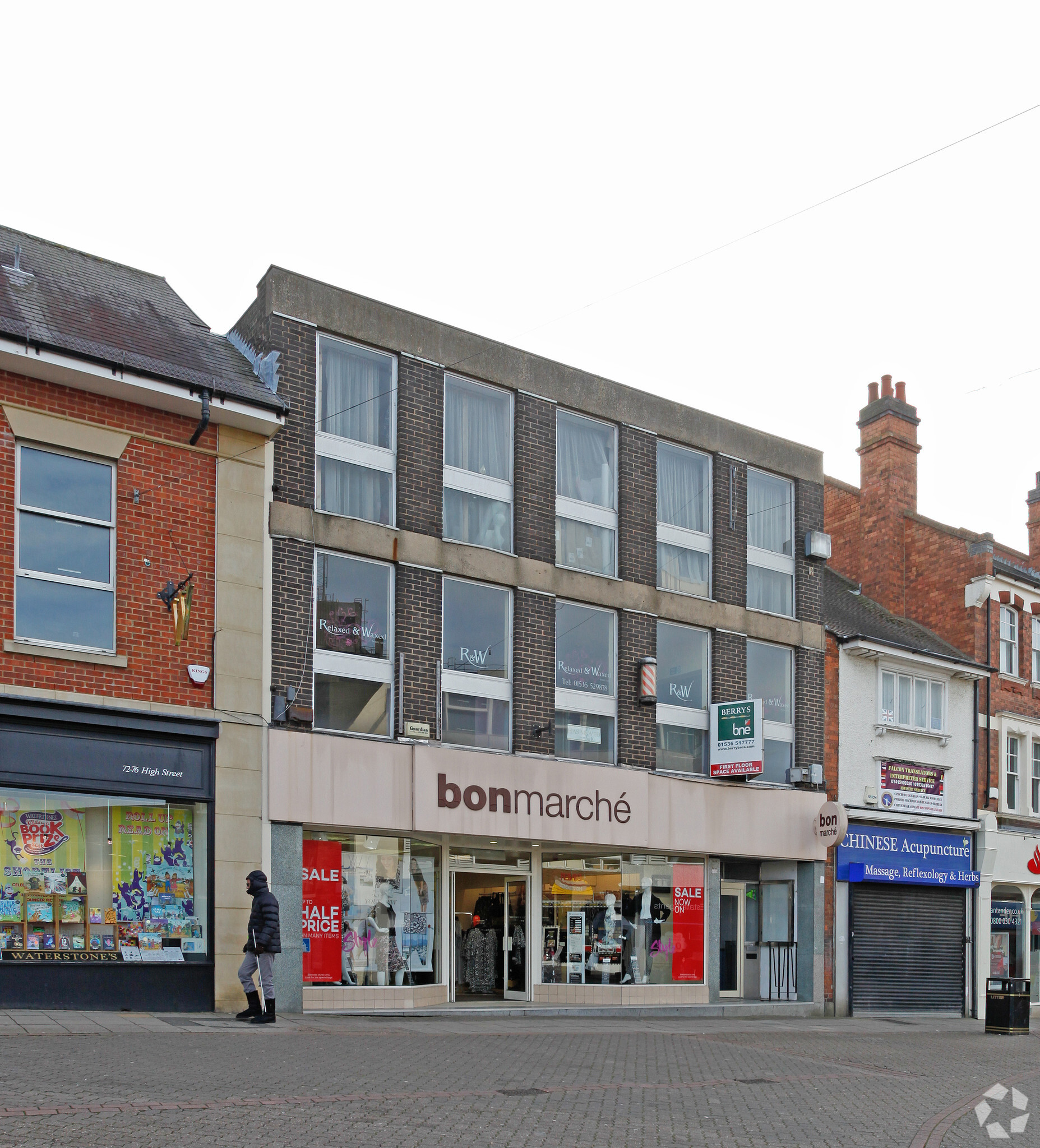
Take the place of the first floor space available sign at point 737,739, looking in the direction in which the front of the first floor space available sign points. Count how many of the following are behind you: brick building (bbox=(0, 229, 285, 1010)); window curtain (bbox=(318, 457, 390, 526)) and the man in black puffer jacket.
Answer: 0

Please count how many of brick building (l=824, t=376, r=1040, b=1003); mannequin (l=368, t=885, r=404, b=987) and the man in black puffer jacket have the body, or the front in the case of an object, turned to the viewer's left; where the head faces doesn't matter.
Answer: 1

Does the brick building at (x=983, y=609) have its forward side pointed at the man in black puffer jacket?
no

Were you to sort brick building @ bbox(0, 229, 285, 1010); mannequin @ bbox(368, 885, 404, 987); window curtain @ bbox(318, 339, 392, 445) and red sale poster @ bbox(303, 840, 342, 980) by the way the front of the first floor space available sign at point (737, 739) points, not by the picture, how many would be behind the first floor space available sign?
0

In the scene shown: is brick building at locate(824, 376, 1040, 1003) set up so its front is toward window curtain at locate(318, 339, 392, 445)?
no

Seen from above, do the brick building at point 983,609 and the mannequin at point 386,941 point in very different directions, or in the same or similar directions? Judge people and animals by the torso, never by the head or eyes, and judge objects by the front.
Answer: same or similar directions

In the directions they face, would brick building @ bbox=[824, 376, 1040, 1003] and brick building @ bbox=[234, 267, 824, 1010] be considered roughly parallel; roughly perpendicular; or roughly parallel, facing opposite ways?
roughly parallel

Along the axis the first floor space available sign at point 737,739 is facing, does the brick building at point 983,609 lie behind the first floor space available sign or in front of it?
behind

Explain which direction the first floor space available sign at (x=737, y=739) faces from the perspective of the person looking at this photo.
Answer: facing the viewer and to the left of the viewer

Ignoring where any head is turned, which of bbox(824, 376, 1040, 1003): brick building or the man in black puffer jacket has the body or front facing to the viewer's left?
the man in black puffer jacket

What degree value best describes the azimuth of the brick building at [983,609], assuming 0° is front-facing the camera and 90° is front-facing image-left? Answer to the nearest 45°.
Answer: approximately 315°

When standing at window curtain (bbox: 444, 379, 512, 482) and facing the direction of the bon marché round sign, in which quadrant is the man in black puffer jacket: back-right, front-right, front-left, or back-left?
back-right

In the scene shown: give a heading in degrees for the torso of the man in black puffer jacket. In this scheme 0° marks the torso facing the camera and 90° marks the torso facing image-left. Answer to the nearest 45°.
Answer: approximately 90°
